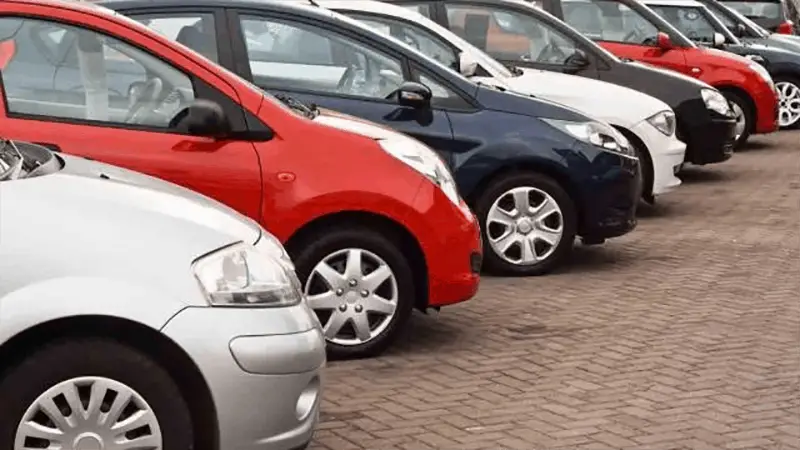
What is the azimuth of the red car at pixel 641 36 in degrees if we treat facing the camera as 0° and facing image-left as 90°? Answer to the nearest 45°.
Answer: approximately 270°

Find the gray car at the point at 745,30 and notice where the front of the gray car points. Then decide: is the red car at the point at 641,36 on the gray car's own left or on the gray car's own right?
on the gray car's own right

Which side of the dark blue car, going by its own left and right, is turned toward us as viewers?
right

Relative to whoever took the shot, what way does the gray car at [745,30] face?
facing to the right of the viewer

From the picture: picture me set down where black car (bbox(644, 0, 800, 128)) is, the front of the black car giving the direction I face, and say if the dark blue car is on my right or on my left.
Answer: on my right

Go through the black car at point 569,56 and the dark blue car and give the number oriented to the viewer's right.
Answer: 2

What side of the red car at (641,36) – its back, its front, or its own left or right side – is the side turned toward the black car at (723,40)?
left

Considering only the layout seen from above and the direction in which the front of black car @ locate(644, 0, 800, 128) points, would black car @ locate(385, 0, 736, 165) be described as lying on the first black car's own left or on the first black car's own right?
on the first black car's own right

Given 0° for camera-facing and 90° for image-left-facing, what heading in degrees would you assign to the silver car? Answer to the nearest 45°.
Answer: approximately 270°

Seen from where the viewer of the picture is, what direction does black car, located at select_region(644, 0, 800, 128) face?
facing to the right of the viewer

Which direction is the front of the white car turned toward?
to the viewer's right

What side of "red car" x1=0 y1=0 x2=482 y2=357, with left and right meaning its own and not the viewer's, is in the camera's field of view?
right

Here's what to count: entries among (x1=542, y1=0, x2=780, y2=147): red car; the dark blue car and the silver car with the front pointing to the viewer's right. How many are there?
3

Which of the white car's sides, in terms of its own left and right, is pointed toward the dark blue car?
right
